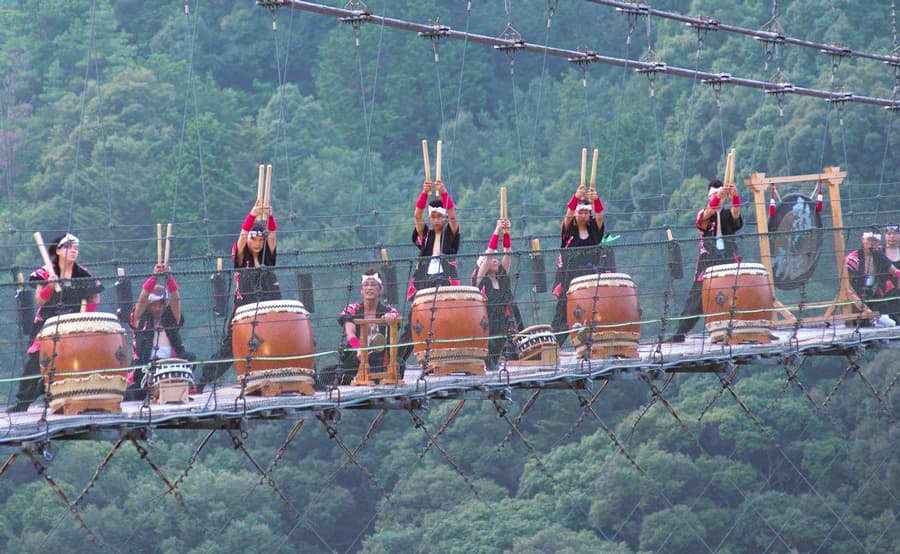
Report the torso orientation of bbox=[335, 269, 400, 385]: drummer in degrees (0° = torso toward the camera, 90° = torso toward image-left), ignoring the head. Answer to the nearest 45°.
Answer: approximately 0°

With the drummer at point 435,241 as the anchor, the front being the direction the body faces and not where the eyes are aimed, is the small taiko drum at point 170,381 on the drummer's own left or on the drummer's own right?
on the drummer's own right

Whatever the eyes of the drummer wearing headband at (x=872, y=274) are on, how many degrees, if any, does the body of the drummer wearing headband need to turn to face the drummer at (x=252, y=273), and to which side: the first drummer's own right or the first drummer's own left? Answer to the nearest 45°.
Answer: approximately 45° to the first drummer's own right

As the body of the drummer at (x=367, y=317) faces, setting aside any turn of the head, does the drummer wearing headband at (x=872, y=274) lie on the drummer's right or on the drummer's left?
on the drummer's left

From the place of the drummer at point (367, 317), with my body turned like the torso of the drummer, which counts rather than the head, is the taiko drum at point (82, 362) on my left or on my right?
on my right

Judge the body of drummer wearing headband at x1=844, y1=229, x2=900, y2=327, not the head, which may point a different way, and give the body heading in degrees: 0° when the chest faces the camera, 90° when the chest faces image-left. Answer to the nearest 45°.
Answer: approximately 0°

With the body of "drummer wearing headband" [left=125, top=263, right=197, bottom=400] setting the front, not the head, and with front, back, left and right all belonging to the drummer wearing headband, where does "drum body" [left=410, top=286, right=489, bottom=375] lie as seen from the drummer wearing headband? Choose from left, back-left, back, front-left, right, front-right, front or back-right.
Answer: left
